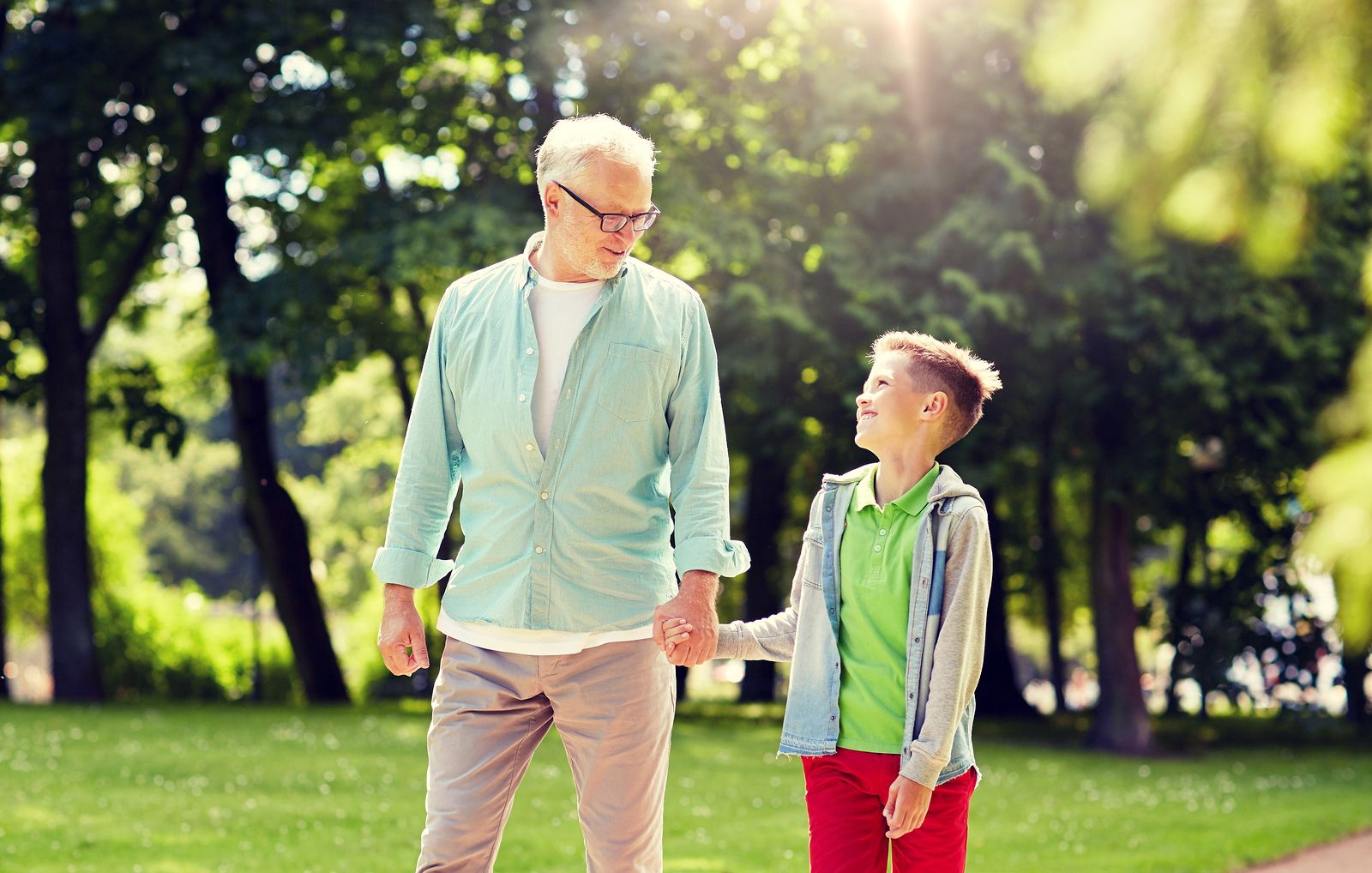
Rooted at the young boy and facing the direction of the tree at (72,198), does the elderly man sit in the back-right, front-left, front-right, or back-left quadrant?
front-left

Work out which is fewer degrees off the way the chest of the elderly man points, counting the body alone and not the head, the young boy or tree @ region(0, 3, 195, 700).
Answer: the young boy

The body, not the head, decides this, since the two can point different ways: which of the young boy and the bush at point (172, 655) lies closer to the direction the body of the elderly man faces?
the young boy

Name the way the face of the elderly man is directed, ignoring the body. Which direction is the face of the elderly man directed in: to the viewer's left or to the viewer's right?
to the viewer's right

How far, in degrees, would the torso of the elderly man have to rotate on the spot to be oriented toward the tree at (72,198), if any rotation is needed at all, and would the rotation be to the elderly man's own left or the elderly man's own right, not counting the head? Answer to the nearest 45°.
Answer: approximately 180°

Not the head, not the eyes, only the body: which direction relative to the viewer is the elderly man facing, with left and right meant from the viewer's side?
facing the viewer

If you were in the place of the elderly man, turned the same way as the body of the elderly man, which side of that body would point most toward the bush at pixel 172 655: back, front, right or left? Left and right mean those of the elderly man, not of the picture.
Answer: back

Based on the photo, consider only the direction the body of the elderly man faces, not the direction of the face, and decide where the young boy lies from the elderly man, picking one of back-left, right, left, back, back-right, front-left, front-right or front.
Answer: left
